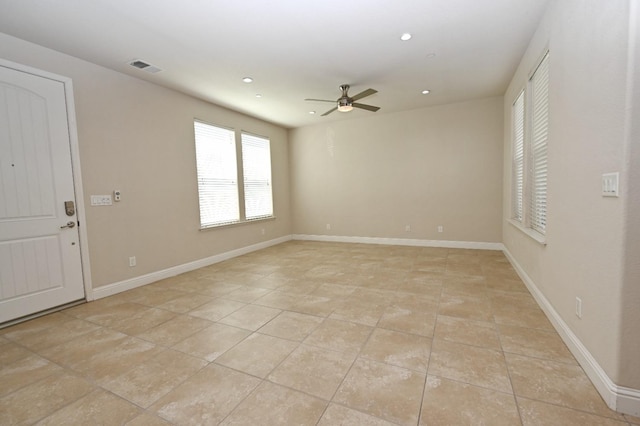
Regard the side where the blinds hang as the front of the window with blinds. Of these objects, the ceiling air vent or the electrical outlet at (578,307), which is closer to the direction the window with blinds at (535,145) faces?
the ceiling air vent

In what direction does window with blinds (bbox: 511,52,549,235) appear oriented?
to the viewer's left

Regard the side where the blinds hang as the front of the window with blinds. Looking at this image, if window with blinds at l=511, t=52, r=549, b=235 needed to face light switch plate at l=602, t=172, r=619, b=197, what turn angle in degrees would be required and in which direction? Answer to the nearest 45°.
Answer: approximately 90° to its left

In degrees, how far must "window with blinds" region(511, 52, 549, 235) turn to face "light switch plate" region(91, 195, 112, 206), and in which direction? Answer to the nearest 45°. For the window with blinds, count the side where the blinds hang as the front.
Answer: approximately 45° to its left

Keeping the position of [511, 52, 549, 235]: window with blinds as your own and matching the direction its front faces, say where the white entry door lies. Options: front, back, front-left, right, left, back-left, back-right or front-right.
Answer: front-left

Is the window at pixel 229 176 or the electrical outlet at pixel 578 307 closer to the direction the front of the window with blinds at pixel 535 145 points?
the window

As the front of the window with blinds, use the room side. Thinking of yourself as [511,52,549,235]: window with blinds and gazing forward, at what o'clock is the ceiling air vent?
The ceiling air vent is roughly at 11 o'clock from the window with blinds.

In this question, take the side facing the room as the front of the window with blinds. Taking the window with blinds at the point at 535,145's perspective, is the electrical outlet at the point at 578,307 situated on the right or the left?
on its left

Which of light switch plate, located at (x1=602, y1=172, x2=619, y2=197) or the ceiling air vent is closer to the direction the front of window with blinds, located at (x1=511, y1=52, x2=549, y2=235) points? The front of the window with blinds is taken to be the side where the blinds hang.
the ceiling air vent

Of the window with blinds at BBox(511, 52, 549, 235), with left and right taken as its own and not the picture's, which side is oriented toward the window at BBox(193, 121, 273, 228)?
front
